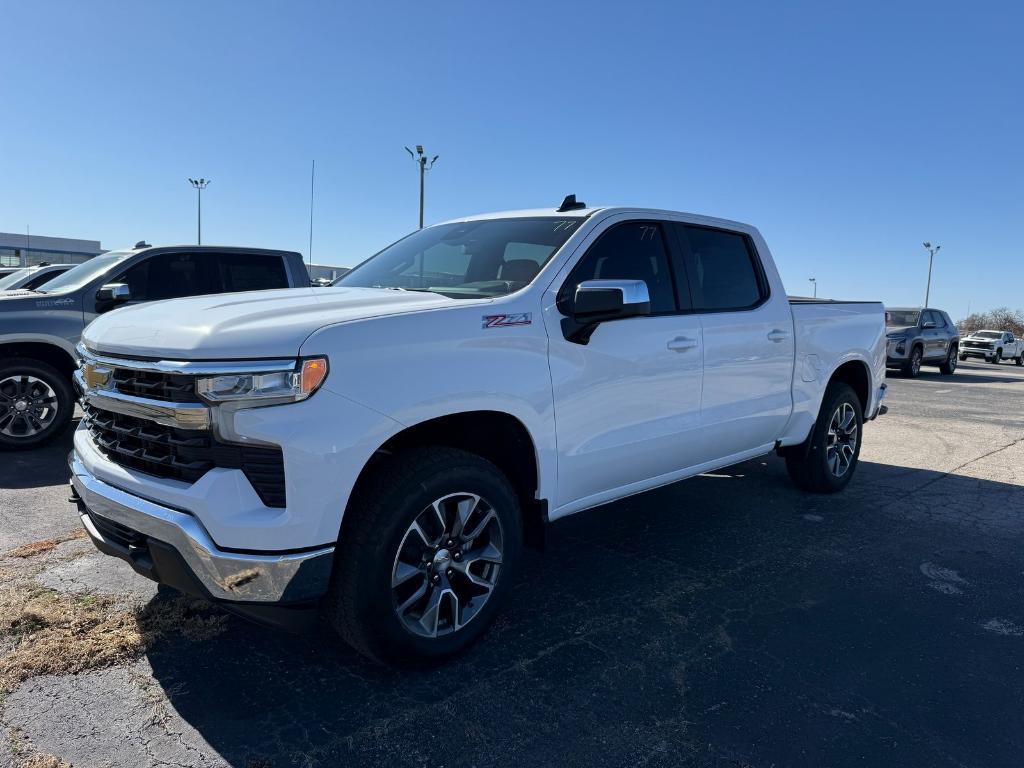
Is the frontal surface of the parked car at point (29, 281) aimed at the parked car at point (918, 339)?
no

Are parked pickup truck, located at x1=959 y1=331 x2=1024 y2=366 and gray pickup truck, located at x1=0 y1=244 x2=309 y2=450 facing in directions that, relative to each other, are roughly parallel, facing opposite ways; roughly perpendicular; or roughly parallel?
roughly parallel

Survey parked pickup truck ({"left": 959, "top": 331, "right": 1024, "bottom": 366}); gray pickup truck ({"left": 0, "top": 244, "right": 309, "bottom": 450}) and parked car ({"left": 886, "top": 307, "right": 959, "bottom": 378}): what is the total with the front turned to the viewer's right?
0

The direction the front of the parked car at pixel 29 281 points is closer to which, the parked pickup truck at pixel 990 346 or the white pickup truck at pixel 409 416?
the white pickup truck

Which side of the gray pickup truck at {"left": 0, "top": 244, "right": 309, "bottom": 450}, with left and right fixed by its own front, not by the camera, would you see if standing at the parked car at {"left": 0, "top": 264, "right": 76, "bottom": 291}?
right

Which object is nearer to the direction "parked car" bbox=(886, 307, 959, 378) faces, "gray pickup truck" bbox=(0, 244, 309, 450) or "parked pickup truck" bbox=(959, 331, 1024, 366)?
the gray pickup truck

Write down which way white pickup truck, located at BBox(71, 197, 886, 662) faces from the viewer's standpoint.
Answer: facing the viewer and to the left of the viewer

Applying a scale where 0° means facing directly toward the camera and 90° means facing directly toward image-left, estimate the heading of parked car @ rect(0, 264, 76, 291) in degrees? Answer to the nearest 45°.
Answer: approximately 45°

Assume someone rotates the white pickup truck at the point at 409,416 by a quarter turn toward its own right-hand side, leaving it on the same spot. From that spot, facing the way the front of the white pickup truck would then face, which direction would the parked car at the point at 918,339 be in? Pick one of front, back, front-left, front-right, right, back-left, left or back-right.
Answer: right

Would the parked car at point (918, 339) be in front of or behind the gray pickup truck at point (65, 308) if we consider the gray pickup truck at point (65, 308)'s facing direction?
behind

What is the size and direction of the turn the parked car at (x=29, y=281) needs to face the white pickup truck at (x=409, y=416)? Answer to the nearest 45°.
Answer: approximately 45° to its left

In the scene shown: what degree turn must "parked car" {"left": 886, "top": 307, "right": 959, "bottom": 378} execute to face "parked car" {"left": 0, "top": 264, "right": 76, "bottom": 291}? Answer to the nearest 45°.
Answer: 0° — it already faces it

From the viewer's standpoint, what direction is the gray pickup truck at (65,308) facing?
to the viewer's left

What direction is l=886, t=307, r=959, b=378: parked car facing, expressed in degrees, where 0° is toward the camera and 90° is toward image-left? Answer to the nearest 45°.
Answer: approximately 45°
